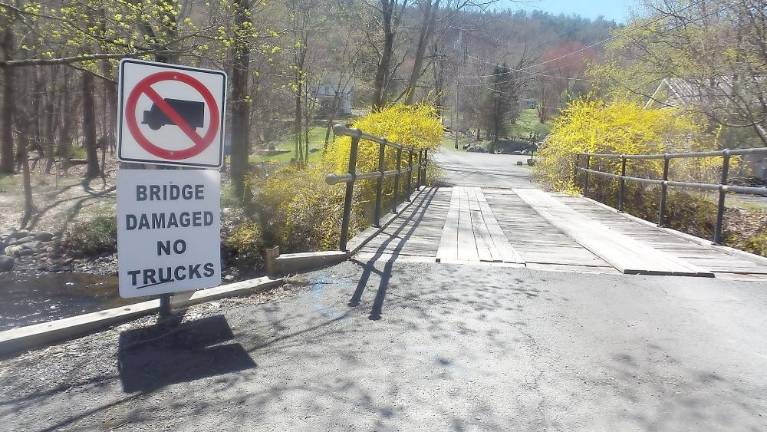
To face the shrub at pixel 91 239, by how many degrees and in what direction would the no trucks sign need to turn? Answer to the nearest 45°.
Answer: approximately 180°

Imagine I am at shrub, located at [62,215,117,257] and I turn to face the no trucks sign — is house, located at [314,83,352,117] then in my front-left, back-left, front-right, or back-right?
back-left

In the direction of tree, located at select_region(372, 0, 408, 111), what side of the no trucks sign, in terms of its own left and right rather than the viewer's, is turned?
back

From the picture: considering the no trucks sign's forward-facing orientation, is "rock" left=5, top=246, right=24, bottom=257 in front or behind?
behind

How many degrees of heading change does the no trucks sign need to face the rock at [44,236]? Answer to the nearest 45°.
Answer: approximately 180°

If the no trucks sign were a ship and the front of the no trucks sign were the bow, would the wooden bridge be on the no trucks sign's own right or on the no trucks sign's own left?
on the no trucks sign's own left

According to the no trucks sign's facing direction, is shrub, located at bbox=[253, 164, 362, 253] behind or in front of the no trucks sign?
behind

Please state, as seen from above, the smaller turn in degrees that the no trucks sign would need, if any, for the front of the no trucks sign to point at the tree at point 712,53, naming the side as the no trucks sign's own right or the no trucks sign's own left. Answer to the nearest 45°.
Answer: approximately 135° to the no trucks sign's own left

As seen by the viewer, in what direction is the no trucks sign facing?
toward the camera

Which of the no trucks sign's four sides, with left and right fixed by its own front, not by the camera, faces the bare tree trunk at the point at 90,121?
back

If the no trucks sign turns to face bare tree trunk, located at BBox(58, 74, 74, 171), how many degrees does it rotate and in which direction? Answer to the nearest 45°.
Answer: approximately 180°

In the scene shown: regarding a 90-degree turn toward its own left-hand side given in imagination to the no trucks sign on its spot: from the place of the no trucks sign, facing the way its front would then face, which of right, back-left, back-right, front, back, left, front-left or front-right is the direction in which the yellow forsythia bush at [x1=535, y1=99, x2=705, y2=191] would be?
front-left
